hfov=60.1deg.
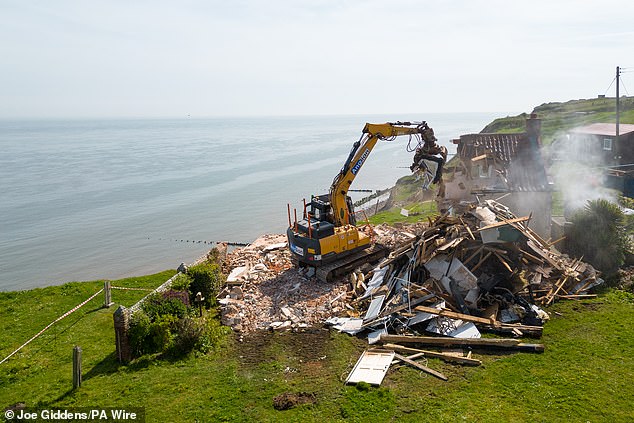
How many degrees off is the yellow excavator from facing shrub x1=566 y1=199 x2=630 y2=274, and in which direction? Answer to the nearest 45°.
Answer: approximately 45° to its right

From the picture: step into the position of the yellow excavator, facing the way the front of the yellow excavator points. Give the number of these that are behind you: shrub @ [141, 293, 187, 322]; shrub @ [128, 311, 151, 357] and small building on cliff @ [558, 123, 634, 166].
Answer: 2

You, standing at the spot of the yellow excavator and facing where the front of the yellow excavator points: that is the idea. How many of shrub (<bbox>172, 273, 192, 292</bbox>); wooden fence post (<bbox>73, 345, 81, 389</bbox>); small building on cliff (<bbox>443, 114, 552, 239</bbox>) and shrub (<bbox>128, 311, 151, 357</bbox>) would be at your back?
3

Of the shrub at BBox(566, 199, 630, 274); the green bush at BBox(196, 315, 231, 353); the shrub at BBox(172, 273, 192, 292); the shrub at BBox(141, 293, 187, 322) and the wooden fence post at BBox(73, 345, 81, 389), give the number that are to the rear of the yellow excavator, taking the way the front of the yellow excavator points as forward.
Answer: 4

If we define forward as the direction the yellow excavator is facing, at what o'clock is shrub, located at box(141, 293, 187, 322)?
The shrub is roughly at 6 o'clock from the yellow excavator.

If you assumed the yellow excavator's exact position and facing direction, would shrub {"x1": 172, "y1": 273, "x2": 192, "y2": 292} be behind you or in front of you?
behind

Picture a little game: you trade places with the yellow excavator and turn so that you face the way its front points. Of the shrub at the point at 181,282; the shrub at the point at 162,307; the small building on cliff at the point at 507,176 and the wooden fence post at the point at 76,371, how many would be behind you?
3

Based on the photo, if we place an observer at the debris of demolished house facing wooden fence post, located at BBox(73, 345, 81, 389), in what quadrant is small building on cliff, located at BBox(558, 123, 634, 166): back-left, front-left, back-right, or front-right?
back-right

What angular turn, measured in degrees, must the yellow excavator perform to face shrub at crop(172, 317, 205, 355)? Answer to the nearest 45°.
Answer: approximately 180°

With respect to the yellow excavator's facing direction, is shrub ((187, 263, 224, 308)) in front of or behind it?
behind

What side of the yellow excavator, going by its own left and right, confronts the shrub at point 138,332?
back

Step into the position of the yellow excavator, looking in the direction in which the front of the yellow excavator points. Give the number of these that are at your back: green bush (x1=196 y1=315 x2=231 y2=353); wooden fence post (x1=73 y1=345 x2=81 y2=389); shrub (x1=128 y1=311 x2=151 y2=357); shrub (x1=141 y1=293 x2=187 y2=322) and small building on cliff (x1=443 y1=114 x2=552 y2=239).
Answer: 4

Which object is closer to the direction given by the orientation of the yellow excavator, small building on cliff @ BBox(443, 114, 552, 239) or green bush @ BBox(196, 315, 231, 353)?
the small building on cliff

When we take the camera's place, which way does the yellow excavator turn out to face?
facing away from the viewer and to the right of the viewer
